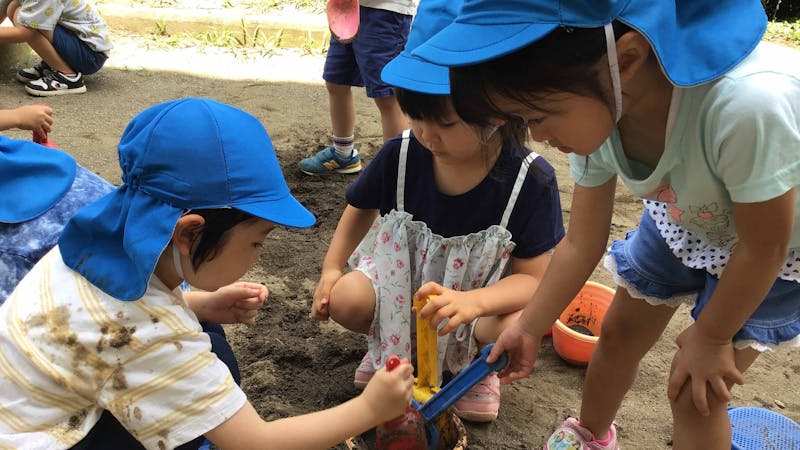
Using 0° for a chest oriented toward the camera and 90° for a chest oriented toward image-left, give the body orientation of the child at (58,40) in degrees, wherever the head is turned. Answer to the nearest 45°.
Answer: approximately 90°

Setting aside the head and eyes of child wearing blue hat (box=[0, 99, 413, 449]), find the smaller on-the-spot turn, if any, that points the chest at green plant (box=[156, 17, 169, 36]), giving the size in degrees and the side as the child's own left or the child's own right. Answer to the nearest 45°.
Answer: approximately 90° to the child's own left

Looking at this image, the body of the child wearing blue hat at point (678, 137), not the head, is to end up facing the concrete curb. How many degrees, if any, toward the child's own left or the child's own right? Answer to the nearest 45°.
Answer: approximately 90° to the child's own right

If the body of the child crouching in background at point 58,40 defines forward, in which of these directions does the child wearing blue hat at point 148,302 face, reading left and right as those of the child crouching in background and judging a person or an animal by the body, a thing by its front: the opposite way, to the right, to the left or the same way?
the opposite way

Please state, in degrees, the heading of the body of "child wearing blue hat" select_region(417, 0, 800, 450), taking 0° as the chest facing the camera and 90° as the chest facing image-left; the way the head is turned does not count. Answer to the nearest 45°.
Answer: approximately 45°

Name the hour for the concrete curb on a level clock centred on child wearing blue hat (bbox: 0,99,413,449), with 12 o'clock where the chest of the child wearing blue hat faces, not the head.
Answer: The concrete curb is roughly at 9 o'clock from the child wearing blue hat.
